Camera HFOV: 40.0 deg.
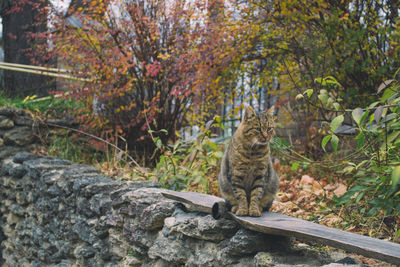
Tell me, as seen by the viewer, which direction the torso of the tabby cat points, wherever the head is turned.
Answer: toward the camera

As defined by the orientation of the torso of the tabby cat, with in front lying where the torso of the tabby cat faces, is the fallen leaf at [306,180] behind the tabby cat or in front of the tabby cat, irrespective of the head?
behind
